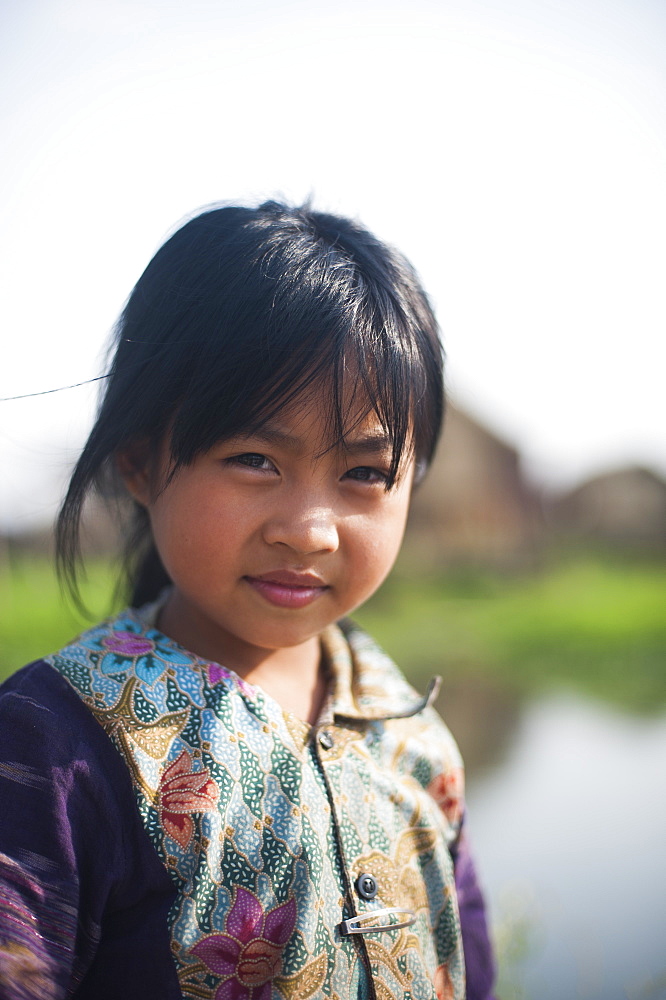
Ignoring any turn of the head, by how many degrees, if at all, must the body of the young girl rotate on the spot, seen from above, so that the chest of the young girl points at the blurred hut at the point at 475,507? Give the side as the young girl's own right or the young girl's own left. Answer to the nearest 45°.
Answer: approximately 135° to the young girl's own left

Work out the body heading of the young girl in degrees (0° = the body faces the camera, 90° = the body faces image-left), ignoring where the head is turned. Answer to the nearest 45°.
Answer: approximately 315°

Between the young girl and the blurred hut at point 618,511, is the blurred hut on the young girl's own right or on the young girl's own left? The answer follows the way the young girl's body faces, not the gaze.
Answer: on the young girl's own left
